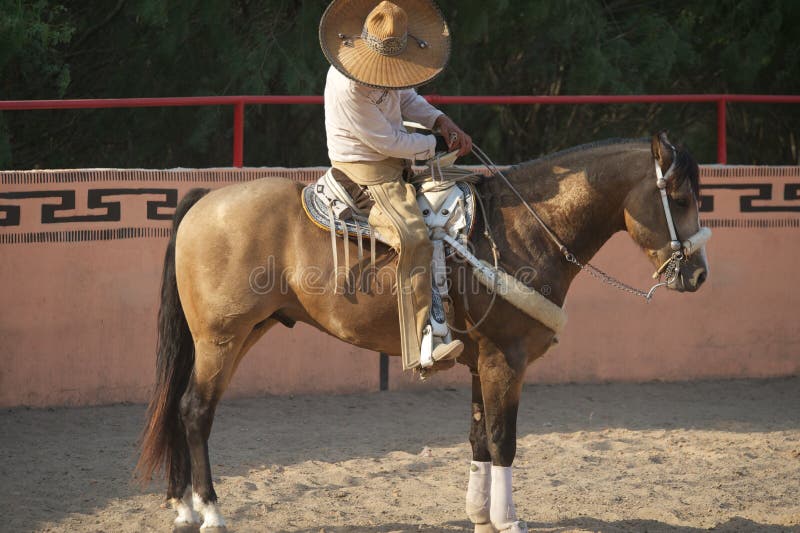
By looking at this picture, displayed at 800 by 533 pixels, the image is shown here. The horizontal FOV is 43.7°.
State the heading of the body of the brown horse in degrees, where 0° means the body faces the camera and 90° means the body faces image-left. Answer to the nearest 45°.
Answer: approximately 270°

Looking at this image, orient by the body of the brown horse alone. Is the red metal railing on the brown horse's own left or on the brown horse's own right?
on the brown horse's own left

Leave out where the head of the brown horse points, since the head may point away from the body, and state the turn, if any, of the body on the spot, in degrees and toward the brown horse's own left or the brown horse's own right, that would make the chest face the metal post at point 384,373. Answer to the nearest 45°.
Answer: approximately 90° to the brown horse's own left
